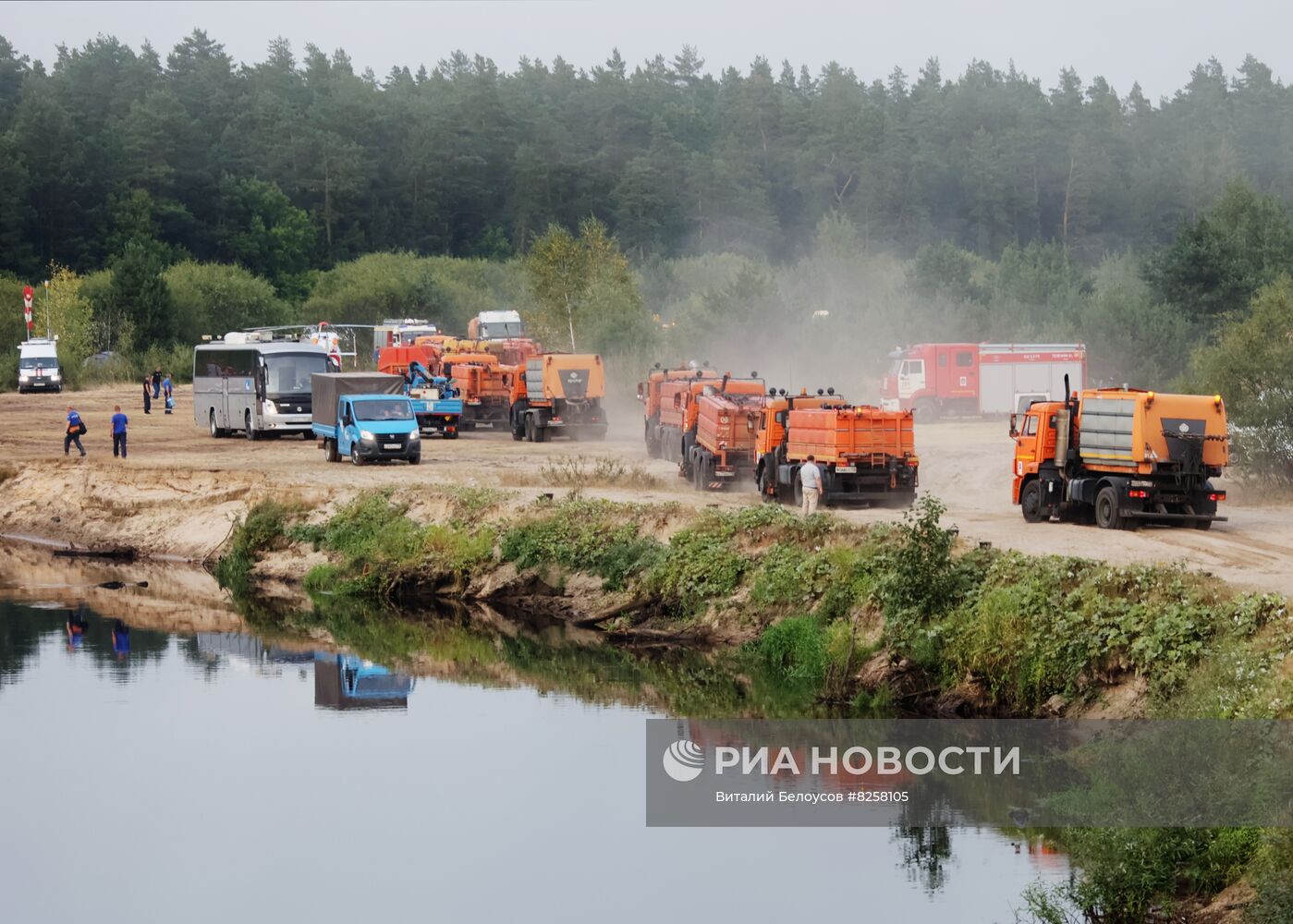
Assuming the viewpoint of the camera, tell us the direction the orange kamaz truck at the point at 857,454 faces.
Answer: facing away from the viewer and to the left of the viewer

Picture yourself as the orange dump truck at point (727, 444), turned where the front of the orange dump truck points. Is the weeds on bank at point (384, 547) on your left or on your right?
on your left

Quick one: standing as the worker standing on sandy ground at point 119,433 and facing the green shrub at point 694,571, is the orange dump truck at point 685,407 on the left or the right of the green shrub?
left

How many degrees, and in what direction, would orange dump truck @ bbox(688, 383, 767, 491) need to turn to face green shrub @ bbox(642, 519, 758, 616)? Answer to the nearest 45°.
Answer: approximately 135° to its left

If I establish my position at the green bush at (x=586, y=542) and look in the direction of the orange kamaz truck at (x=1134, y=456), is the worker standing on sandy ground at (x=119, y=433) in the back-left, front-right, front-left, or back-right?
back-left

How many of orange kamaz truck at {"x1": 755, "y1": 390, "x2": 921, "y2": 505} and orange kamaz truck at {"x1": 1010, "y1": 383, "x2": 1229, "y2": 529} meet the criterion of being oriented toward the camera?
0

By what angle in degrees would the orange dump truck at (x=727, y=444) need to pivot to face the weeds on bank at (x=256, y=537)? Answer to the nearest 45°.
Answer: approximately 45° to its left

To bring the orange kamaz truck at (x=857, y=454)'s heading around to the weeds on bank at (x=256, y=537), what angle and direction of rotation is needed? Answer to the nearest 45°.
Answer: approximately 45° to its left

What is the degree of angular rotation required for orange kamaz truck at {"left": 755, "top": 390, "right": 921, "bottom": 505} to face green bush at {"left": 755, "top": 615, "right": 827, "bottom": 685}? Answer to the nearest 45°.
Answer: approximately 135° to its left

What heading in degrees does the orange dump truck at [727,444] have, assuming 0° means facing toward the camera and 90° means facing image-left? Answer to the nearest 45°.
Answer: approximately 135°

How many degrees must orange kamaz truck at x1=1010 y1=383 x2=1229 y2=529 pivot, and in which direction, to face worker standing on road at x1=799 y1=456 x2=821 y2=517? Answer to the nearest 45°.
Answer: approximately 45° to its left

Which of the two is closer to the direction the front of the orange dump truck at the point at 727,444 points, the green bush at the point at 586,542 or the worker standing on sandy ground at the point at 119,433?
the worker standing on sandy ground

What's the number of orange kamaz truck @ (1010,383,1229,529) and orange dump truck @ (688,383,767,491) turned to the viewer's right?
0
